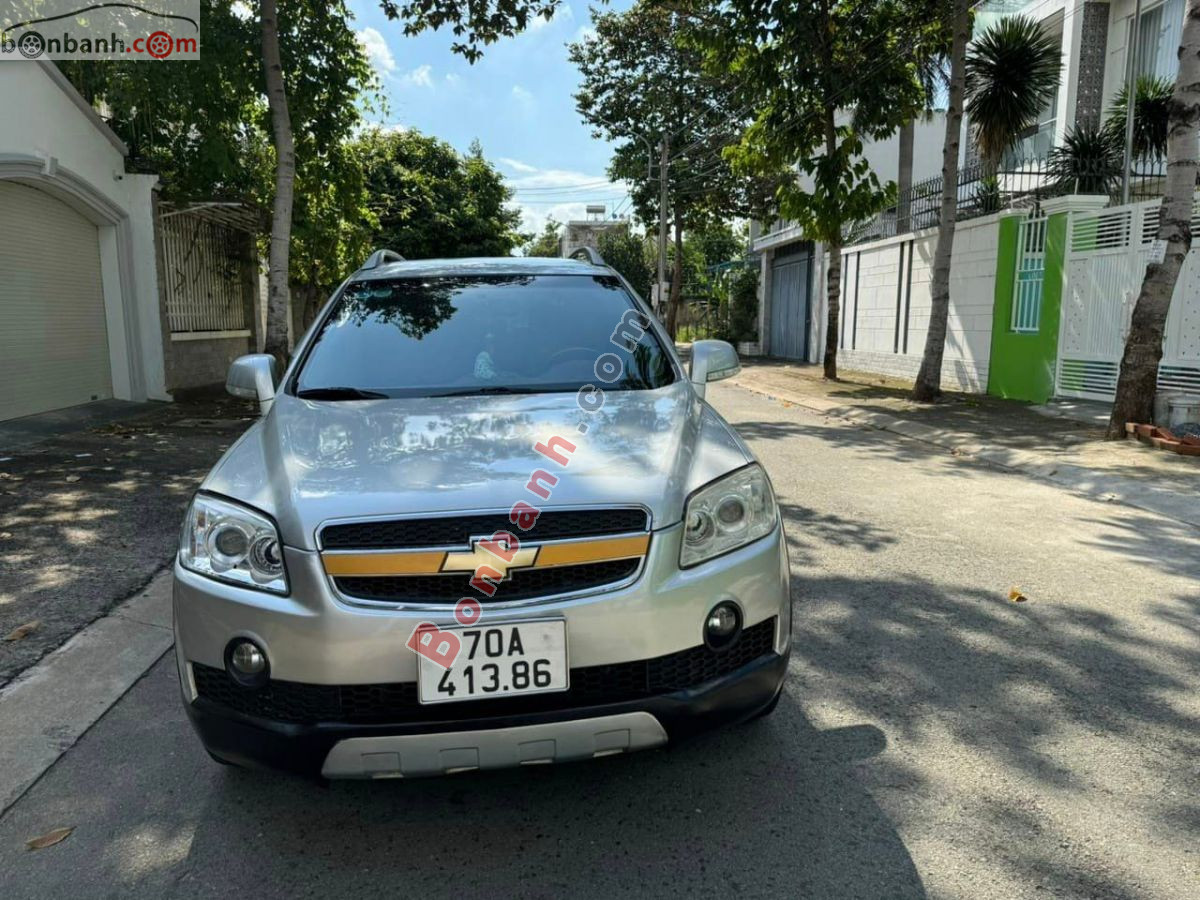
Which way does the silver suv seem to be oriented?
toward the camera

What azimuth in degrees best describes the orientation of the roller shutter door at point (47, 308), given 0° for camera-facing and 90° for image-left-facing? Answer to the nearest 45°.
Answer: approximately 315°

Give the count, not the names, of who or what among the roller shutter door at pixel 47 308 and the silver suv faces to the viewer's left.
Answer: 0

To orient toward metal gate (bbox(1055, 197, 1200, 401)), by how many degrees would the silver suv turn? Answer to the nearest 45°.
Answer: approximately 135° to its left

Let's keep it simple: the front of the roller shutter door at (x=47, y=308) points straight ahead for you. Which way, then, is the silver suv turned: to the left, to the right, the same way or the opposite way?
to the right

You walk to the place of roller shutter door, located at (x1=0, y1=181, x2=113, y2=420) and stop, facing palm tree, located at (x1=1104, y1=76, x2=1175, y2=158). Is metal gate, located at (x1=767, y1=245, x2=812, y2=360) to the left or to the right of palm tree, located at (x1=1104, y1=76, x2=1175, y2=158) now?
left

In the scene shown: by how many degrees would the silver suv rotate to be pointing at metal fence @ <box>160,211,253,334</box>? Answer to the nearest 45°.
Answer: approximately 180°

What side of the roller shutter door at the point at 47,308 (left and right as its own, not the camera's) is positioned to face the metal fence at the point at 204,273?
left

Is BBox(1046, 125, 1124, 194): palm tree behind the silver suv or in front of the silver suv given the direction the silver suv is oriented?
behind

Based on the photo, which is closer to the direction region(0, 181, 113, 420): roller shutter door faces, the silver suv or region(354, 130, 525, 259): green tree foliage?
the silver suv

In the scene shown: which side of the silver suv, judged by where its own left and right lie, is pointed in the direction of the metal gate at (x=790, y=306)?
back
